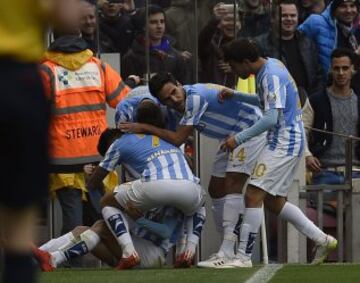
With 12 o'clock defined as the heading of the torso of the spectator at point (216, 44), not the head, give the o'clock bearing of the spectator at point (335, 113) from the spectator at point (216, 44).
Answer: the spectator at point (335, 113) is roughly at 11 o'clock from the spectator at point (216, 44).

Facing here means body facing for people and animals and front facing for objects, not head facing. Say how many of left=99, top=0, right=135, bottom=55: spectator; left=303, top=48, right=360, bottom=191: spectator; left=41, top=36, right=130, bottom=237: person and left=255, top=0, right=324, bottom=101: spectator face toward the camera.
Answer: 3

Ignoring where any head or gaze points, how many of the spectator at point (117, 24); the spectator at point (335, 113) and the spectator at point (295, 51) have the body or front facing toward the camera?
3

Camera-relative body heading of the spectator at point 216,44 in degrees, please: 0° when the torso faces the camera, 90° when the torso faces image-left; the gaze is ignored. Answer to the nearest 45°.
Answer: approximately 315°

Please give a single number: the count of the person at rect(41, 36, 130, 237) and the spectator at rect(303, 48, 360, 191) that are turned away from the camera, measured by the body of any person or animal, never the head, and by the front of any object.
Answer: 1

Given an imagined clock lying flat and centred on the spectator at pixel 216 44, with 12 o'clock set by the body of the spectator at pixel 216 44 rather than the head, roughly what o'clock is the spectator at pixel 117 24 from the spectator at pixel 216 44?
the spectator at pixel 117 24 is roughly at 4 o'clock from the spectator at pixel 216 44.

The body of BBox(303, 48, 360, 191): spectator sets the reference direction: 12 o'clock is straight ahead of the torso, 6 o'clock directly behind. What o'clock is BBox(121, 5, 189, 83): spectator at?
BBox(121, 5, 189, 83): spectator is roughly at 3 o'clock from BBox(303, 48, 360, 191): spectator.

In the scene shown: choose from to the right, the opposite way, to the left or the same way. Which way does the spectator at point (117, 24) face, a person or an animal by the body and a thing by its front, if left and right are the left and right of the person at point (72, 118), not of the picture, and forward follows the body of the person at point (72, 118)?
the opposite way

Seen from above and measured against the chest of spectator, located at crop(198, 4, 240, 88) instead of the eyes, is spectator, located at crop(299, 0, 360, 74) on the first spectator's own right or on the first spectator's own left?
on the first spectator's own left

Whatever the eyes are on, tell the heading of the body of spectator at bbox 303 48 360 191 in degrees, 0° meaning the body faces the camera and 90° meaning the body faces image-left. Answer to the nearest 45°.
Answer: approximately 0°

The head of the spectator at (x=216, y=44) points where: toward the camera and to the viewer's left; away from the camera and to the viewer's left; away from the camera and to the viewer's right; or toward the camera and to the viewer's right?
toward the camera and to the viewer's right

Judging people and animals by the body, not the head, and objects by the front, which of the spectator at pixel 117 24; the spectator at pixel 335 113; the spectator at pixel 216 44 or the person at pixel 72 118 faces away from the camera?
the person at pixel 72 118

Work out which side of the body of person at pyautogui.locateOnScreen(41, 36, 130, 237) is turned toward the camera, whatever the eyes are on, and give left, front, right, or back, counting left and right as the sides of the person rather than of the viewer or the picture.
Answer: back

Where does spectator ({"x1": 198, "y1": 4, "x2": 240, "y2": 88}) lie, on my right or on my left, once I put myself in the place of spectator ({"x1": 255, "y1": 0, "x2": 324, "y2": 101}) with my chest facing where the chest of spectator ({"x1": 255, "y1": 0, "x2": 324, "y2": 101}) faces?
on my right

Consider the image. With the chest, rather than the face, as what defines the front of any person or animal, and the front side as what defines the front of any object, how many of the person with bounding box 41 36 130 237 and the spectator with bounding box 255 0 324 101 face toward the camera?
1
